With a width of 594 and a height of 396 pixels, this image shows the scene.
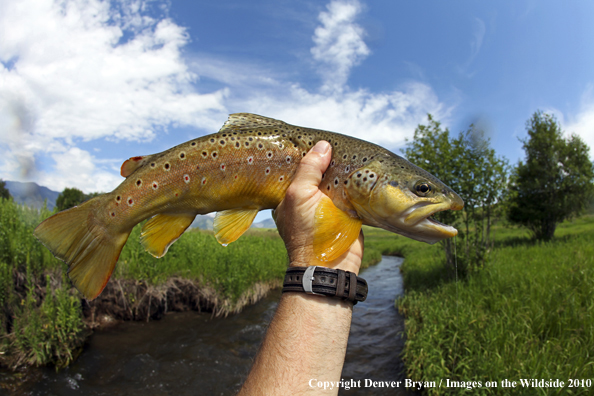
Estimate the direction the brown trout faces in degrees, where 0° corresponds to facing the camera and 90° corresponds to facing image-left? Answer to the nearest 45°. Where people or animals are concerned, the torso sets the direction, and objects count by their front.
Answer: approximately 270°
